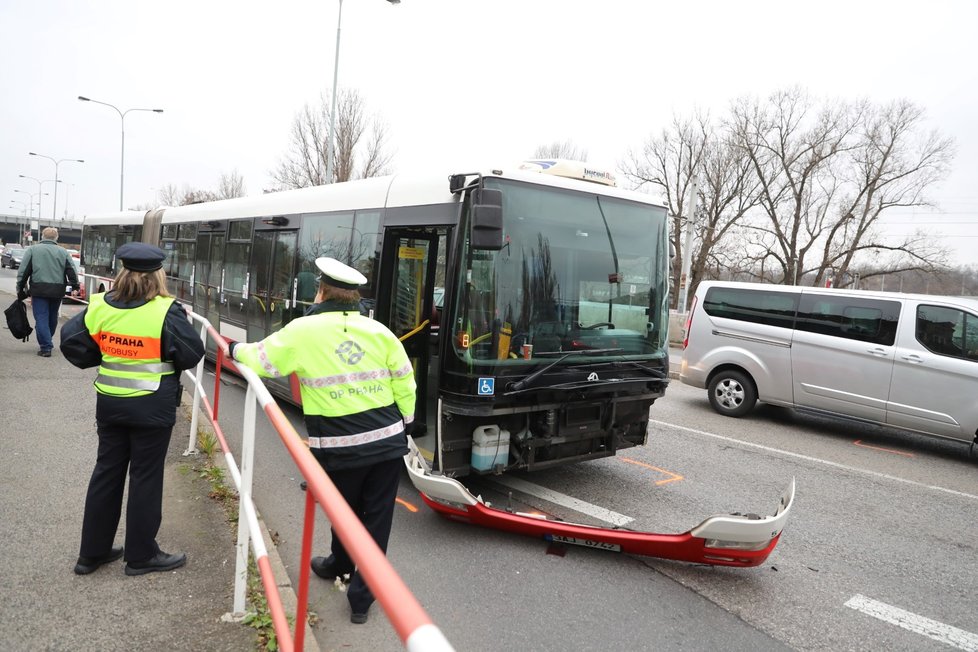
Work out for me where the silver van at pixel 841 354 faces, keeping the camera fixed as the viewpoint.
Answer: facing to the right of the viewer

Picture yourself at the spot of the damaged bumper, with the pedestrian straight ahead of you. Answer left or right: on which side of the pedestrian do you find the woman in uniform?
left

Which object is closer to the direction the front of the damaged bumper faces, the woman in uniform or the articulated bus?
the woman in uniform

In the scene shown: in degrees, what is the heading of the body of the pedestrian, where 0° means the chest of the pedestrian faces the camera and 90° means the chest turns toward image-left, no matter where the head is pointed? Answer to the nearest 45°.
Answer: approximately 180°

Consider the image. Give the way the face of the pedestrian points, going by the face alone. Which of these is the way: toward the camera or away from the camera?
away from the camera

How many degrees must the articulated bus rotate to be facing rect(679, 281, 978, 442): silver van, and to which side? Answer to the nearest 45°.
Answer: approximately 90° to its left

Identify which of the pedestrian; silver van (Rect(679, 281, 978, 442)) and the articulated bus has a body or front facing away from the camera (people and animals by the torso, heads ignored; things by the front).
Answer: the pedestrian

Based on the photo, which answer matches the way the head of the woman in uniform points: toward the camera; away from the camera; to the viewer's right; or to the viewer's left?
away from the camera

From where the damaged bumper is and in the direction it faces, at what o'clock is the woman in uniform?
The woman in uniform is roughly at 2 o'clock from the damaged bumper.

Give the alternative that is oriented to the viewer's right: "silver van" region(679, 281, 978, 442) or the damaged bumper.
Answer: the silver van

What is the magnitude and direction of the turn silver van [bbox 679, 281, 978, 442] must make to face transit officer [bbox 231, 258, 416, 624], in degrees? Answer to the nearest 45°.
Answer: approximately 90° to its right

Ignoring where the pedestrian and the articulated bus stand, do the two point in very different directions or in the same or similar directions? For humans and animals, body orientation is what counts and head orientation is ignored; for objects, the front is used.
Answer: very different directions
